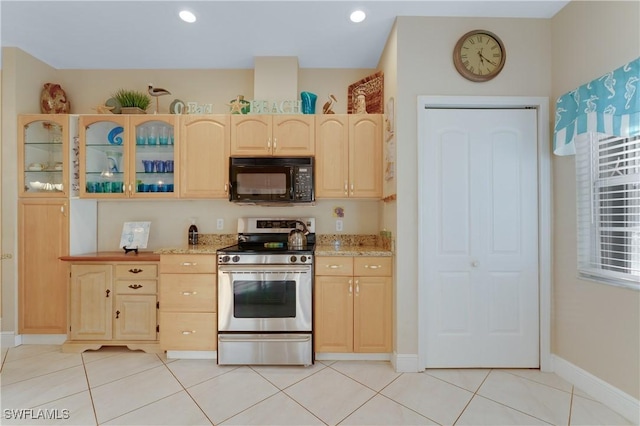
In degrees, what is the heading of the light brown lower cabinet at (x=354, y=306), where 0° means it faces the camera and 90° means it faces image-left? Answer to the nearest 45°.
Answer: approximately 0°

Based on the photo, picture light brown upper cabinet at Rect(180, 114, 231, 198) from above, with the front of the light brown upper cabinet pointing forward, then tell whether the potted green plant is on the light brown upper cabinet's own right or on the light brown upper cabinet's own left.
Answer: on the light brown upper cabinet's own right

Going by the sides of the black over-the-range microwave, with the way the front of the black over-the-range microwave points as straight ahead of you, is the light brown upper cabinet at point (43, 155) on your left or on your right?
on your right

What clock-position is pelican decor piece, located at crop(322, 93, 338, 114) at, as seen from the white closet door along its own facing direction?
The pelican decor piece is roughly at 3 o'clock from the white closet door.

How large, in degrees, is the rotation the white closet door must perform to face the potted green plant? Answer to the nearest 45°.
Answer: approximately 90° to its right
